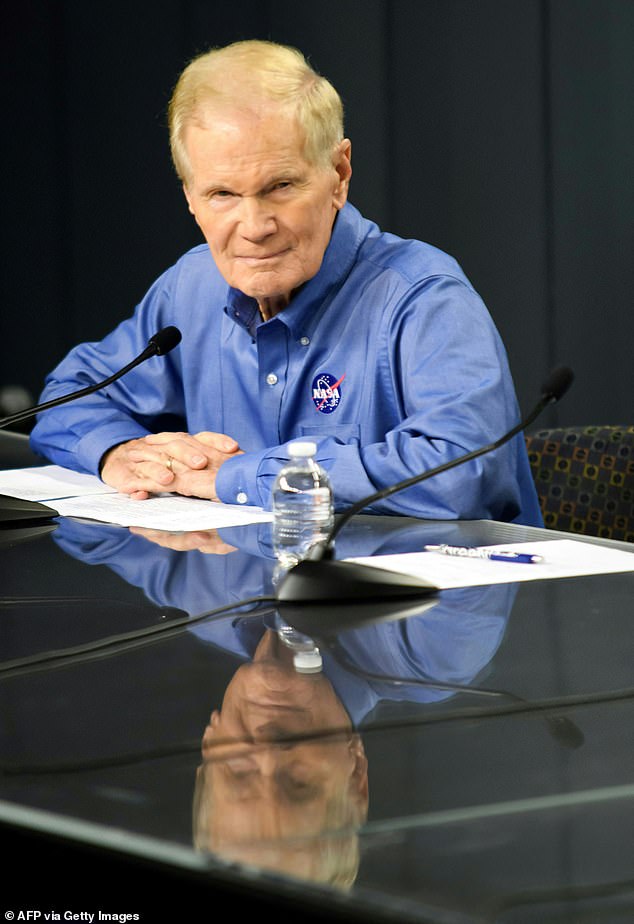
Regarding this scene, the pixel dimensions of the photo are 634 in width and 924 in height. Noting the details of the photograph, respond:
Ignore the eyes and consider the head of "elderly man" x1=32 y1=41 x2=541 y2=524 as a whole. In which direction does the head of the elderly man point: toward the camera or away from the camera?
toward the camera

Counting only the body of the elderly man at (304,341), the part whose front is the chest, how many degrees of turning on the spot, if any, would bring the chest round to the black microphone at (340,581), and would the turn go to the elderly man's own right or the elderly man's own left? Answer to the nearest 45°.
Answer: approximately 45° to the elderly man's own left

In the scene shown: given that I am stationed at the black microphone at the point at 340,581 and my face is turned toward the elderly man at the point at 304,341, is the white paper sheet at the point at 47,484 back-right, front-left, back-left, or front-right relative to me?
front-left

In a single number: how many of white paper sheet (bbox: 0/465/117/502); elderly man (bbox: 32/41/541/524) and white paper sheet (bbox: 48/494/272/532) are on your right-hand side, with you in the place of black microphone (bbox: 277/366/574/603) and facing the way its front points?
0

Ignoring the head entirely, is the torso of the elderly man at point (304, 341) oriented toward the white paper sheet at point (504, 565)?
no

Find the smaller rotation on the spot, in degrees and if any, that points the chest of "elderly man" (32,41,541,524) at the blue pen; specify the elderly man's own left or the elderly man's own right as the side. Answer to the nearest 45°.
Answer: approximately 45° to the elderly man's own left

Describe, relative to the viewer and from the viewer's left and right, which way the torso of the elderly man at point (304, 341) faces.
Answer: facing the viewer and to the left of the viewer
